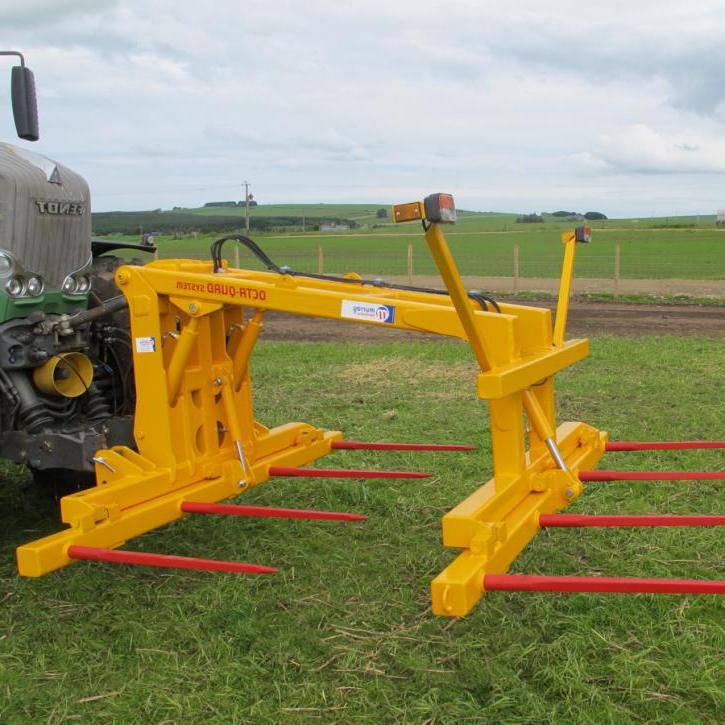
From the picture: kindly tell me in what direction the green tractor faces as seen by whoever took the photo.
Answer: facing the viewer and to the right of the viewer

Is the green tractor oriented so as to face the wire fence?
no
